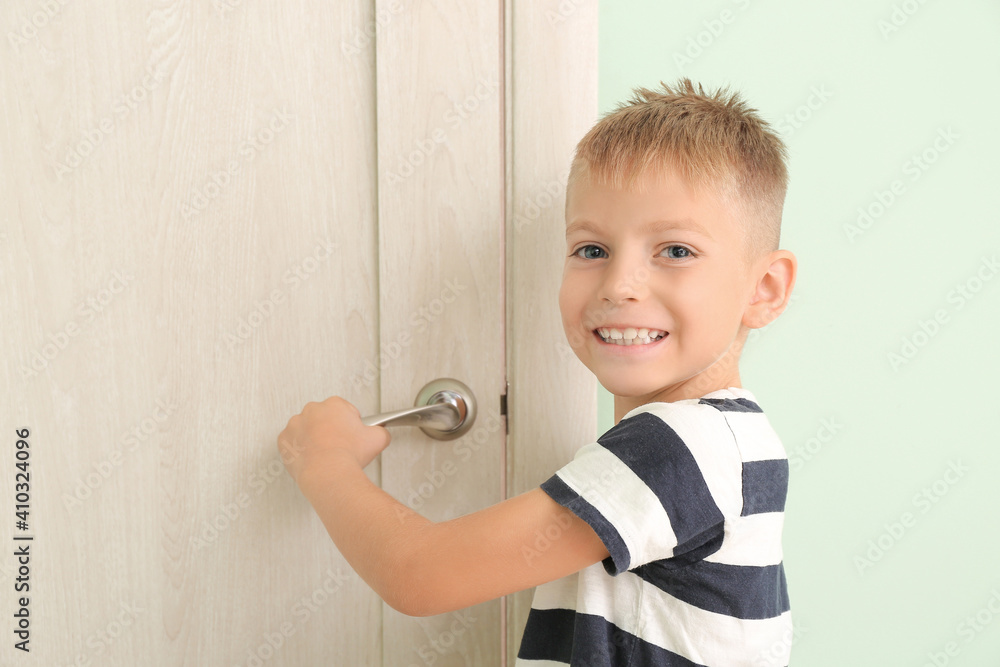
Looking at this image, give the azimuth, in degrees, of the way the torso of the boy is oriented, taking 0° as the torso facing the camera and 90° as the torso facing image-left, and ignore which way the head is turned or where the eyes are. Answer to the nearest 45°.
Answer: approximately 90°
